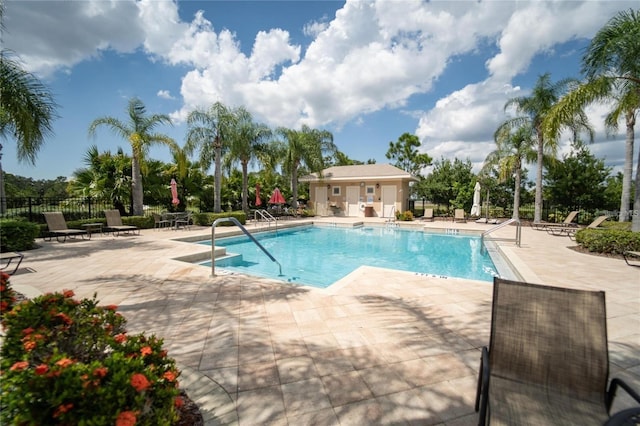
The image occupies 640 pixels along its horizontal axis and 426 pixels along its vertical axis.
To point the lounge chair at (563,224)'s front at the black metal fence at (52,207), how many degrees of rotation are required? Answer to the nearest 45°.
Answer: approximately 45° to its left

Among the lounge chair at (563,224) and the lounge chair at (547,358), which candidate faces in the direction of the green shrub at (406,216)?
the lounge chair at (563,224)

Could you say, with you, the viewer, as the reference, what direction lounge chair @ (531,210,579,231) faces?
facing to the left of the viewer

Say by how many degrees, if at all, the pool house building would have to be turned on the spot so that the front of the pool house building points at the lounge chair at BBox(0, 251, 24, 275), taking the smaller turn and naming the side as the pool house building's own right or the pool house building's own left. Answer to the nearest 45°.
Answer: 0° — it already faces it

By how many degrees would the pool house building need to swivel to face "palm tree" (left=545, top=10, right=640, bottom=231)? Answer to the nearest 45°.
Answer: approximately 45° to its left

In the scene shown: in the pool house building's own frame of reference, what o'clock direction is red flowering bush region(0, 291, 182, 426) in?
The red flowering bush is roughly at 12 o'clock from the pool house building.

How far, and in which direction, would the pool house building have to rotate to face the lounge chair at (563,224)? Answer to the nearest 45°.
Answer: approximately 45° to its left
